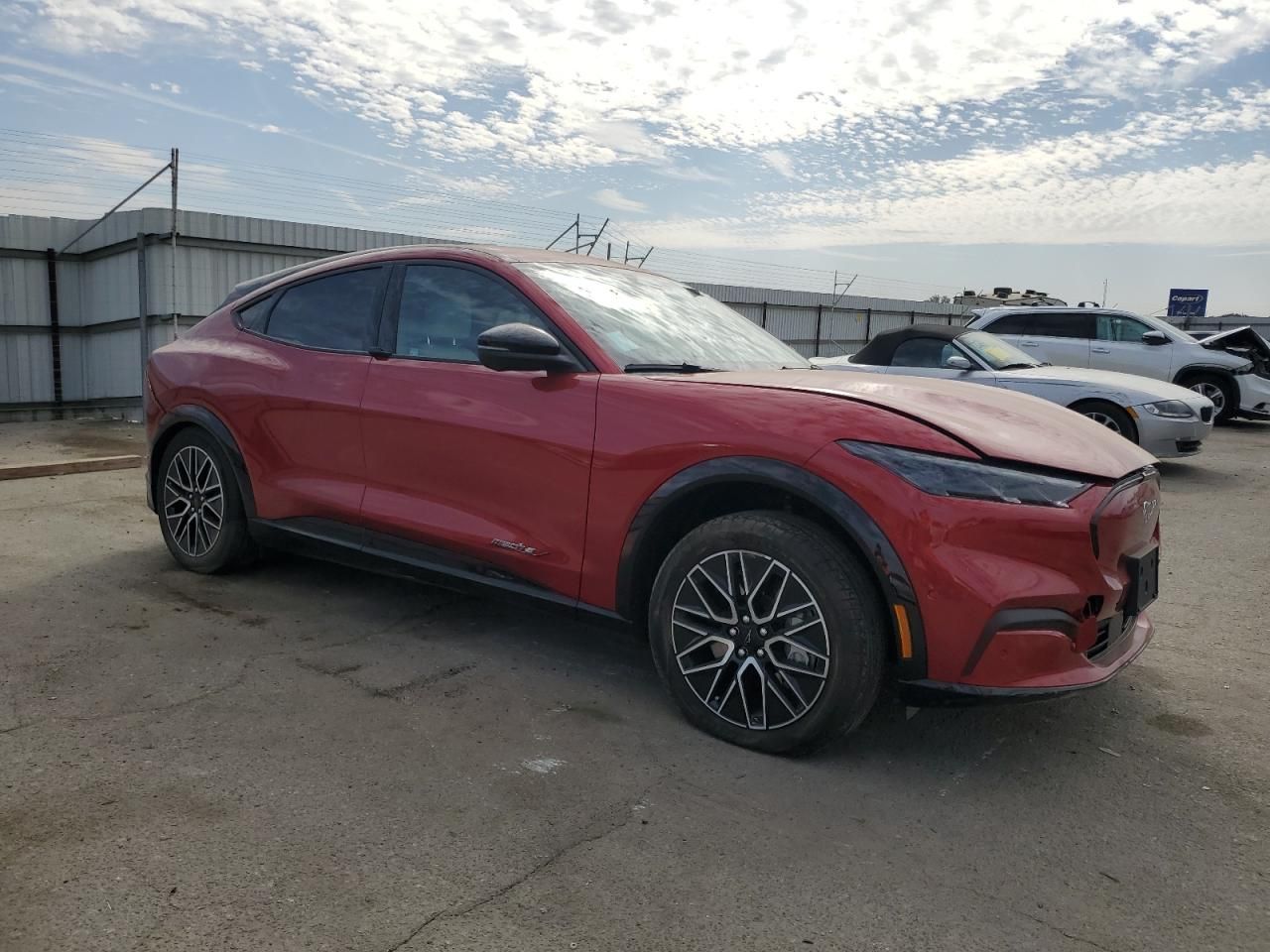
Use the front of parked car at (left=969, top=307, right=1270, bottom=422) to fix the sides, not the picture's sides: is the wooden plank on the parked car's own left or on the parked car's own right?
on the parked car's own right

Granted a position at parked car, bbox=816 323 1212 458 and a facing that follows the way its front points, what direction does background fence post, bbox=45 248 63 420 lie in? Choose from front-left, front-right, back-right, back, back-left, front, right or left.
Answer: back-right

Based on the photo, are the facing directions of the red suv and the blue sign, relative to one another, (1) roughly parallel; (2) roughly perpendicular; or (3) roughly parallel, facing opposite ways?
roughly perpendicular

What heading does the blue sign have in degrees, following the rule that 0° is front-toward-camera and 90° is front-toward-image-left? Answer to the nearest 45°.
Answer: approximately 0°

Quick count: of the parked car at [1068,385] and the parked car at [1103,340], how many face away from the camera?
0

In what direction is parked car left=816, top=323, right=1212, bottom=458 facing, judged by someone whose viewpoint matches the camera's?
facing the viewer and to the right of the viewer

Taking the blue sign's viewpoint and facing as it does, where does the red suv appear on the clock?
The red suv is roughly at 12 o'clock from the blue sign.

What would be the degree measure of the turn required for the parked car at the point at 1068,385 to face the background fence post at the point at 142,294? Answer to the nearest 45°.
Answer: approximately 135° to its right
